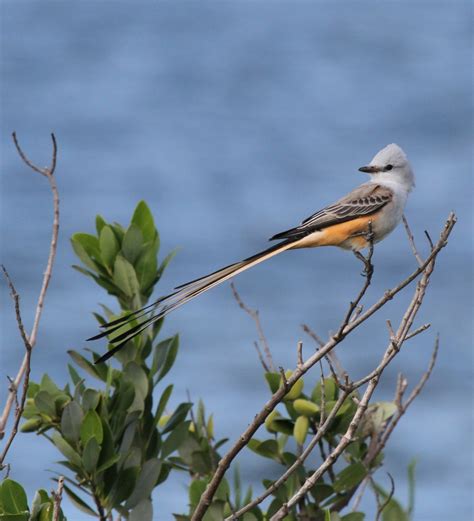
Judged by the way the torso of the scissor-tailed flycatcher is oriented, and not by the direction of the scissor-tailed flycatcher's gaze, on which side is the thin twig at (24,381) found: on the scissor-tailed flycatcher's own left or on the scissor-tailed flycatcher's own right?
on the scissor-tailed flycatcher's own right

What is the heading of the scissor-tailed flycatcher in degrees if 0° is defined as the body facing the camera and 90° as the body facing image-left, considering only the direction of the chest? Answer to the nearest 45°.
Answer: approximately 270°
